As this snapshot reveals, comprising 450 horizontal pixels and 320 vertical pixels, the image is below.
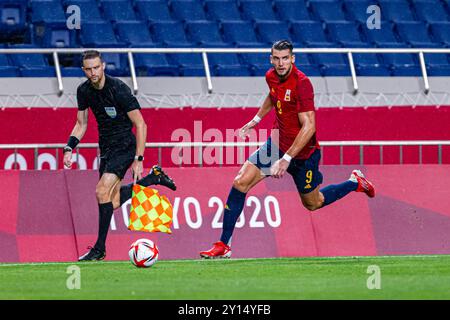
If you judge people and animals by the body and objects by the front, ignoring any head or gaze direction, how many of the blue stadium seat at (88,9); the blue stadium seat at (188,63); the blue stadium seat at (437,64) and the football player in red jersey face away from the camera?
0

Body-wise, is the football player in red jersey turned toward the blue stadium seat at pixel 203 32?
no

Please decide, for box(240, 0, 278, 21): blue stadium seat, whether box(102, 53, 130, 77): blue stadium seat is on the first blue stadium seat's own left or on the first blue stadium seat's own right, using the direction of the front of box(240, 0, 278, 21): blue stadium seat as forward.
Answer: on the first blue stadium seat's own right

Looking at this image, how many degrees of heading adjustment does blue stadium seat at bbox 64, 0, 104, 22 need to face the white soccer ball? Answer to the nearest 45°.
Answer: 0° — it already faces it

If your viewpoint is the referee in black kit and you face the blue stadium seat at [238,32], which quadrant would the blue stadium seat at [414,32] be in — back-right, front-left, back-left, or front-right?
front-right

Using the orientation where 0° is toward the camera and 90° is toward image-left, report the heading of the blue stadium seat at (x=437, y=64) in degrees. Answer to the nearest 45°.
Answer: approximately 315°

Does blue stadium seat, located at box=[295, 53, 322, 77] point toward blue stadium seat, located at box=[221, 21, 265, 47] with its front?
no

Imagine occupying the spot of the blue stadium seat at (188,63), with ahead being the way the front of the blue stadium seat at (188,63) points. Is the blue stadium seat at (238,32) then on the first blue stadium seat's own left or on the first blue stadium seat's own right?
on the first blue stadium seat's own left

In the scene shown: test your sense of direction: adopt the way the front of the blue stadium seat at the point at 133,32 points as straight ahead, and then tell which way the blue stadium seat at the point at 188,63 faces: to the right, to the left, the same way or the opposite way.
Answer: the same way

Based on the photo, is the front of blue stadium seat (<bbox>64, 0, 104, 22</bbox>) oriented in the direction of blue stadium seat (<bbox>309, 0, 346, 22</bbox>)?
no

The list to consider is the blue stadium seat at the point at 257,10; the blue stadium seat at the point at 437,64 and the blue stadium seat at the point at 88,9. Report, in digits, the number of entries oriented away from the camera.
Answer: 0

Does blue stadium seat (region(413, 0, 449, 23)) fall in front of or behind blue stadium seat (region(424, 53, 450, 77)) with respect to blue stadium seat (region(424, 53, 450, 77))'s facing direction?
behind

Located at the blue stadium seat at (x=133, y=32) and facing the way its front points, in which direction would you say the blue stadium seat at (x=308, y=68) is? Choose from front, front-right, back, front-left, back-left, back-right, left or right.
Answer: front-left

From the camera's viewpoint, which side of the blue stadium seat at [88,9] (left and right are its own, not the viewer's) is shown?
front

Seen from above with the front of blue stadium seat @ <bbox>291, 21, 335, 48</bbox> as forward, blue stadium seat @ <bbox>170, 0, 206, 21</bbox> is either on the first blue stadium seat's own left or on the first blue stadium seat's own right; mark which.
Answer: on the first blue stadium seat's own right
